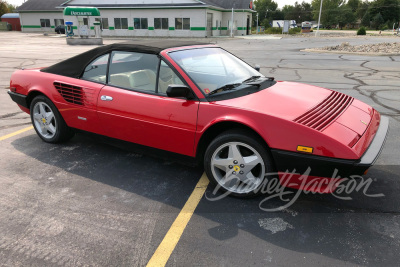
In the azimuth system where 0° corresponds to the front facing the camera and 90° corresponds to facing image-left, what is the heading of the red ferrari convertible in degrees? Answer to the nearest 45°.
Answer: approximately 315°

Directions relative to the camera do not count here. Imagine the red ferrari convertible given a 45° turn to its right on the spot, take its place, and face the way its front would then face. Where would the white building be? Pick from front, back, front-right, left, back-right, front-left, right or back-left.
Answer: back

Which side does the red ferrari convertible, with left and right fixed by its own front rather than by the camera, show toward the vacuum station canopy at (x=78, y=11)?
back

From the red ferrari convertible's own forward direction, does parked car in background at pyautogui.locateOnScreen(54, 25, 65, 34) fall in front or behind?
behind
